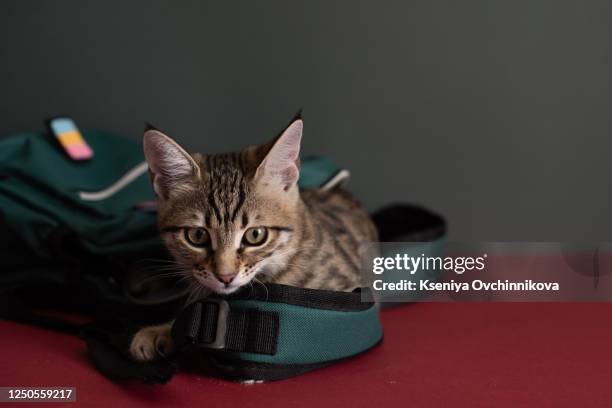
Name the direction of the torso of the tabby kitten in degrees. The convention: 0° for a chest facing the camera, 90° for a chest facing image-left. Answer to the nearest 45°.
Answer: approximately 45°
